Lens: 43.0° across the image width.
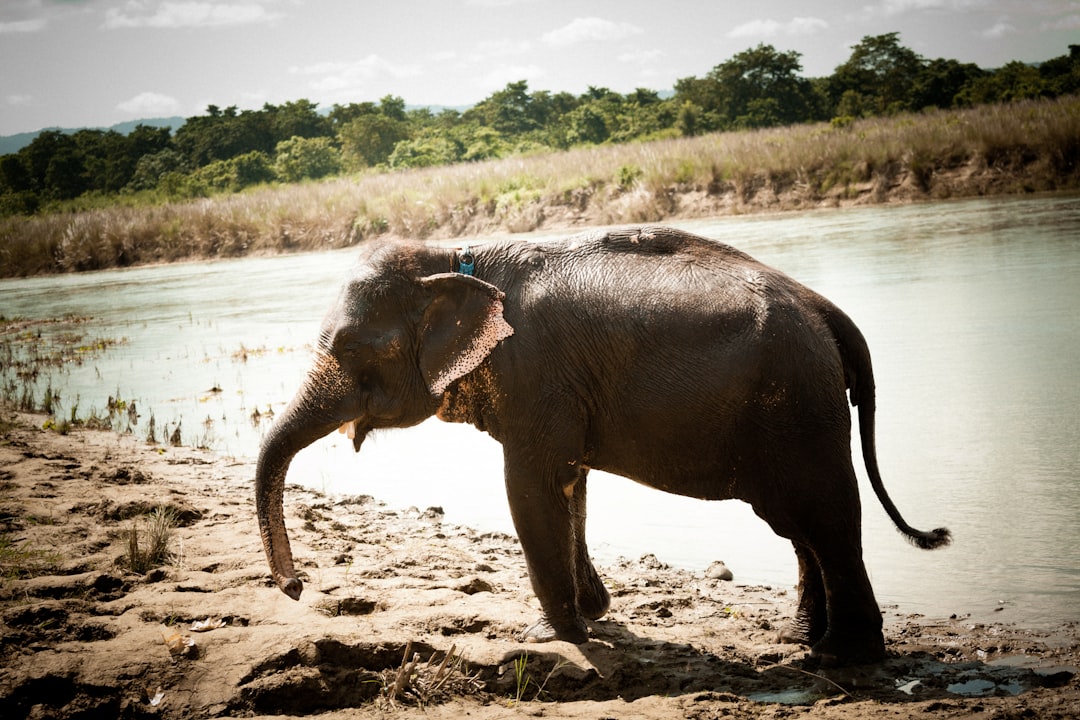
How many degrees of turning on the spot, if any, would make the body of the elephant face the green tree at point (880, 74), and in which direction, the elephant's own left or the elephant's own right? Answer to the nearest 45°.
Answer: approximately 90° to the elephant's own right

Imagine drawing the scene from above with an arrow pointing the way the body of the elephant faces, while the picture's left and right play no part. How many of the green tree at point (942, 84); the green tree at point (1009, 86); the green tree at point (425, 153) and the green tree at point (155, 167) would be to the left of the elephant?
0

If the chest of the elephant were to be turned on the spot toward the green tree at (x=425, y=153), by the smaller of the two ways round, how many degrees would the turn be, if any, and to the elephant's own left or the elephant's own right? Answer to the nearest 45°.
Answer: approximately 90° to the elephant's own right

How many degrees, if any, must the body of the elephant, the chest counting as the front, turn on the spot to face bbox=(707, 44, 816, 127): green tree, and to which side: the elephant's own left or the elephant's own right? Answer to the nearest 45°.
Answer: approximately 90° to the elephant's own right

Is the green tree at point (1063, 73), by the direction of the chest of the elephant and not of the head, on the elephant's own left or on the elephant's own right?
on the elephant's own right

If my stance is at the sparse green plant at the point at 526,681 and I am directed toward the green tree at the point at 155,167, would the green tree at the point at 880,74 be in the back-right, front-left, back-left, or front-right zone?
front-right

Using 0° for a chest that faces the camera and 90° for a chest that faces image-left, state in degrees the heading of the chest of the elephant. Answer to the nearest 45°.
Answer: approximately 90°

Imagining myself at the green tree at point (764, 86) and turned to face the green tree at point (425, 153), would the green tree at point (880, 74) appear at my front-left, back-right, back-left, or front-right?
back-left

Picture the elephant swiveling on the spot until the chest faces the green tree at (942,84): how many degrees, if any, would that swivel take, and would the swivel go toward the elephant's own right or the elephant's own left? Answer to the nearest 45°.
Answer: approximately 90° to the elephant's own right

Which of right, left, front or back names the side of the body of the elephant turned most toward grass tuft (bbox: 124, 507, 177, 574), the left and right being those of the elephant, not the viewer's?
front

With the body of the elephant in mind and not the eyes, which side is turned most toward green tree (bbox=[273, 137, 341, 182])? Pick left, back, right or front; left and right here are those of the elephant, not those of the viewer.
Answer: right
